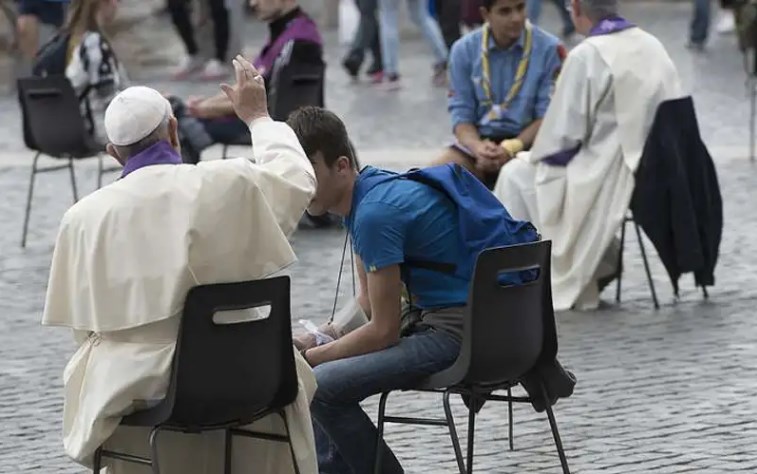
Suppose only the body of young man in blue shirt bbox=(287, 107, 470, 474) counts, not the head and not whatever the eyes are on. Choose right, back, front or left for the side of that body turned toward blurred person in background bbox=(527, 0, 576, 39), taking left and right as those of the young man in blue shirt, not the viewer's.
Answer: right

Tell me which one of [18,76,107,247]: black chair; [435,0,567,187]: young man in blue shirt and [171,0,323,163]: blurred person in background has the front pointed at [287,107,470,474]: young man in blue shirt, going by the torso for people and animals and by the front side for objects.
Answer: [435,0,567,187]: young man in blue shirt

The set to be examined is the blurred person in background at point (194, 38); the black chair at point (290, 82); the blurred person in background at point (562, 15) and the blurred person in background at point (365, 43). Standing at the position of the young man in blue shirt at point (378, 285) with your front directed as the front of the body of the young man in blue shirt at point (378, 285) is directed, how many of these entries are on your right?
4

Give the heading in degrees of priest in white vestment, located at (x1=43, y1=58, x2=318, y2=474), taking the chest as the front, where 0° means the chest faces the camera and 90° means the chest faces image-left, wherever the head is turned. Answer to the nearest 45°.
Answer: approximately 180°

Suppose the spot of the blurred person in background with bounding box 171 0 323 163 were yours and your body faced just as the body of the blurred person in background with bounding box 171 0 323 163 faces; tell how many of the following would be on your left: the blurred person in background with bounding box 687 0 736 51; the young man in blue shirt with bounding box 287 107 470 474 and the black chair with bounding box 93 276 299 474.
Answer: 2

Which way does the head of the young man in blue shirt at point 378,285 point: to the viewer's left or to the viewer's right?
to the viewer's left

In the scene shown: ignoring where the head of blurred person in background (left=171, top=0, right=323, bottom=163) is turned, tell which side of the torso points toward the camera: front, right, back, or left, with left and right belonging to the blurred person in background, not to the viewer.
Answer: left

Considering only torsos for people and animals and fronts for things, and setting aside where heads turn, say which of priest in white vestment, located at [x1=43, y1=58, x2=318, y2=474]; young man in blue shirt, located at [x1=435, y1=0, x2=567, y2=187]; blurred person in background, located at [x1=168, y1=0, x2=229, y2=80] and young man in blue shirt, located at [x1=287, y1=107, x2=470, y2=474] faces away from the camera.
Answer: the priest in white vestment

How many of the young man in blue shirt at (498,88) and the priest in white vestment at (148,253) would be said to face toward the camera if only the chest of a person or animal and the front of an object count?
1

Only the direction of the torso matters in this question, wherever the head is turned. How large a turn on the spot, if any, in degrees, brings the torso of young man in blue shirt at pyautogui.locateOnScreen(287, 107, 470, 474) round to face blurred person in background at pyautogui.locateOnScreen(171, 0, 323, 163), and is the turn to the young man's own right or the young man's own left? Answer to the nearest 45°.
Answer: approximately 90° to the young man's own right
